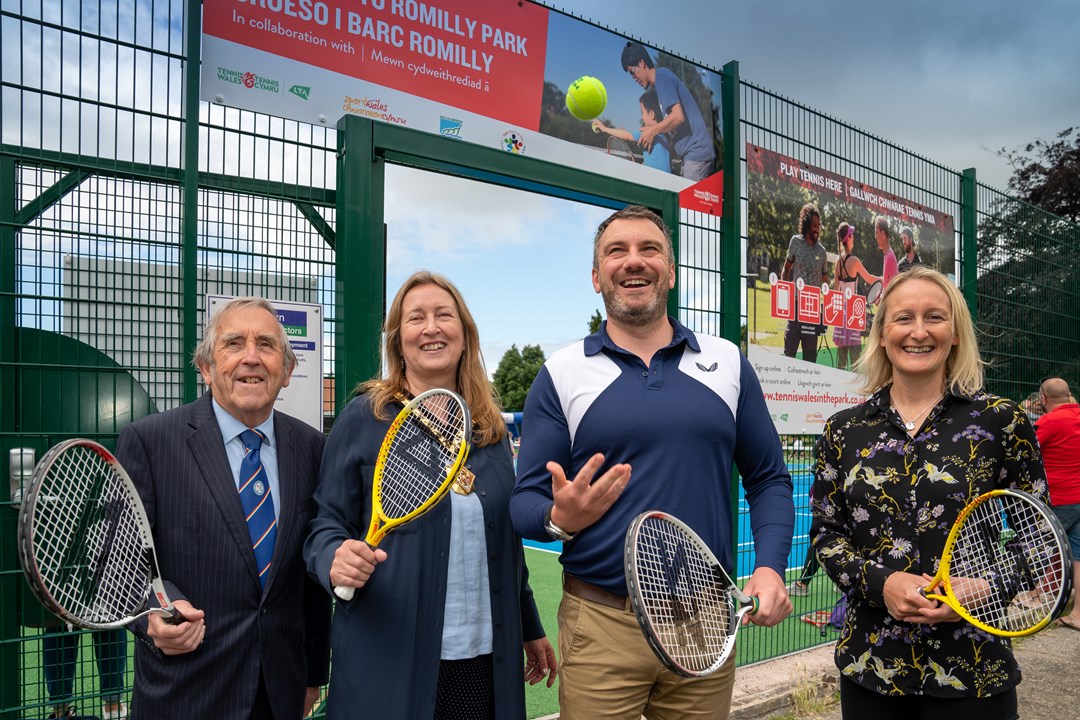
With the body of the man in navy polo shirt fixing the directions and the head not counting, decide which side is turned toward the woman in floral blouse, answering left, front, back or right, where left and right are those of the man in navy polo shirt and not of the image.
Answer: left

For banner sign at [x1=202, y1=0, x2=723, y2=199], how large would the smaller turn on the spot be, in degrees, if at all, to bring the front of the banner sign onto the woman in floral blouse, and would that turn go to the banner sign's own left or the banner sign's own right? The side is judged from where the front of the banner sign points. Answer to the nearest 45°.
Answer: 0° — it already faces them

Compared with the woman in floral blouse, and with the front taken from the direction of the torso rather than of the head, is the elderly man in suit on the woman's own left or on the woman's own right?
on the woman's own right

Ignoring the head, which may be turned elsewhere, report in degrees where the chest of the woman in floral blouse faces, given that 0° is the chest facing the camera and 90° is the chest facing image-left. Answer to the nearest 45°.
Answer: approximately 0°

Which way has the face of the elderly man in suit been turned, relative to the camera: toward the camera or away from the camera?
toward the camera

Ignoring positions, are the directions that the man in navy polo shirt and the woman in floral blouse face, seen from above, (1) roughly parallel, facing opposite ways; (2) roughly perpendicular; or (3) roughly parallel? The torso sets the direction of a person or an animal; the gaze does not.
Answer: roughly parallel

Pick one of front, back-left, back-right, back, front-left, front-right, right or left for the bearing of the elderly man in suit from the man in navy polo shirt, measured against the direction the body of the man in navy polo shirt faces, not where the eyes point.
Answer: right

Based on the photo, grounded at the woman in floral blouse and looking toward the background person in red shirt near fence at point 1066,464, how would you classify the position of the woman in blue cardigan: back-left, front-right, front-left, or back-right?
back-left

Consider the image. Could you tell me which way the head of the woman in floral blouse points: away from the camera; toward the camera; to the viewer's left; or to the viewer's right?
toward the camera

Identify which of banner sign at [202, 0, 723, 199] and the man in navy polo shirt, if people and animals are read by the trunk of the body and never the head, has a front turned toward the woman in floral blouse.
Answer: the banner sign

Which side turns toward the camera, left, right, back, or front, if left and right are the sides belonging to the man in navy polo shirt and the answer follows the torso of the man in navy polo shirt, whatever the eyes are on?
front

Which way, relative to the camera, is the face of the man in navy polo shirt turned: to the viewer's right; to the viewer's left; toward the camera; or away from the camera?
toward the camera

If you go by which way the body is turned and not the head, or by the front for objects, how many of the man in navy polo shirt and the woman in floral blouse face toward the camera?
2

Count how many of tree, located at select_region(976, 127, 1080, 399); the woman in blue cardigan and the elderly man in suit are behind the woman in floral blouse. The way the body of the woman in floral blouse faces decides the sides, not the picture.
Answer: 1

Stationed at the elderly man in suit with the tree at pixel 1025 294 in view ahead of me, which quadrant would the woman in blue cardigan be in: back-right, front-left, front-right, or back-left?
front-right

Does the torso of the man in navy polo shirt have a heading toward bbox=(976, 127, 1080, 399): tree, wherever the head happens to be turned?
no

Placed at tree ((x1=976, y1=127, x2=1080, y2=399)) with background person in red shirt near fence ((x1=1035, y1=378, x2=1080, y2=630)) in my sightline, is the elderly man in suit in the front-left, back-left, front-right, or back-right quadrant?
front-right
